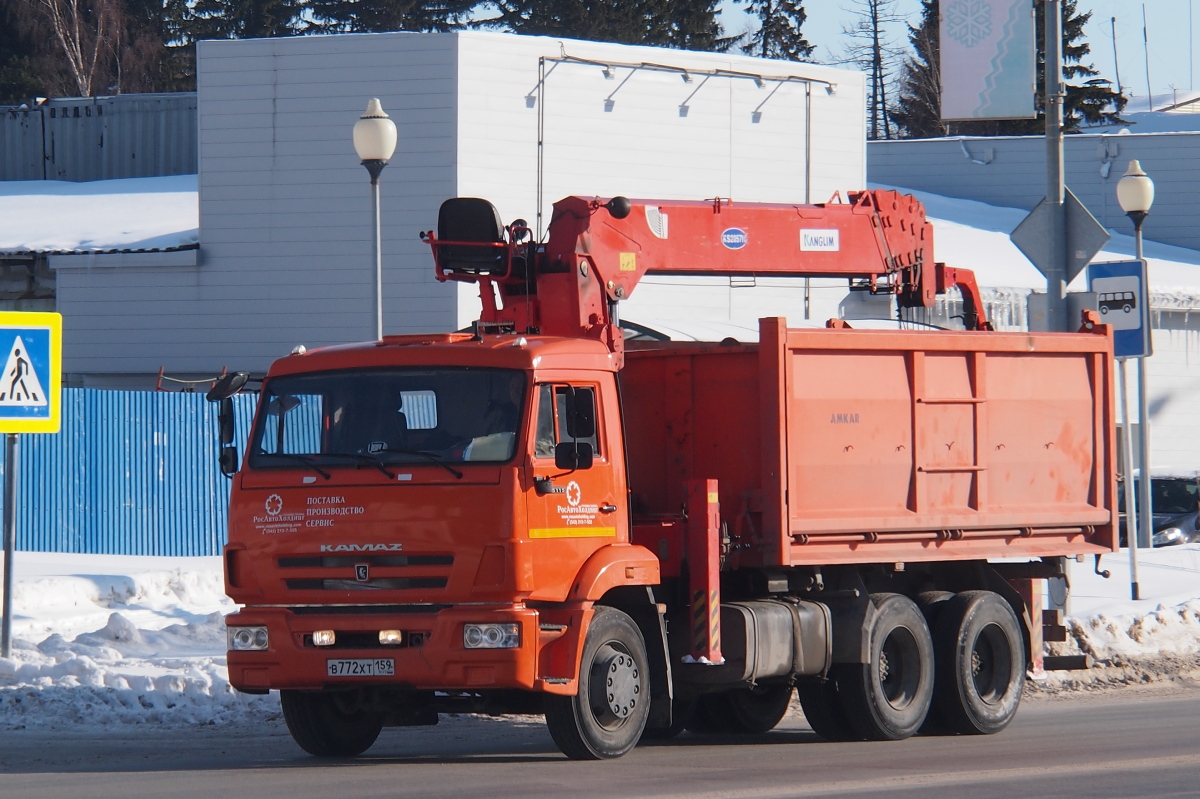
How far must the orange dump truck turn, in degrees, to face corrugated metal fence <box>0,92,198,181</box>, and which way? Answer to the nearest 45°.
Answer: approximately 90° to its right

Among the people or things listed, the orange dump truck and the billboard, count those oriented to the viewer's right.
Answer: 0

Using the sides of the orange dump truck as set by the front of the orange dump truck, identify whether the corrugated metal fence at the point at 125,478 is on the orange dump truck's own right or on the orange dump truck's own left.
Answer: on the orange dump truck's own right

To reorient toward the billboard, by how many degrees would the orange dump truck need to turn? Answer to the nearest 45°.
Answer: approximately 180°

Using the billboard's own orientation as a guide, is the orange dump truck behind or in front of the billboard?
in front

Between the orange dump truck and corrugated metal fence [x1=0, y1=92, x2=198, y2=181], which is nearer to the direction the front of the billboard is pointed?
the orange dump truck

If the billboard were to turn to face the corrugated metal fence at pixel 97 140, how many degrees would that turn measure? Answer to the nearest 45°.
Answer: approximately 135° to its right

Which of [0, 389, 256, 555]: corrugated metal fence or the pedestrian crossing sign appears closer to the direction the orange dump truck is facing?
the pedestrian crossing sign

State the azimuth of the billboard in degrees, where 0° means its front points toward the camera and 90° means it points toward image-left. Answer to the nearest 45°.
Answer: approximately 0°

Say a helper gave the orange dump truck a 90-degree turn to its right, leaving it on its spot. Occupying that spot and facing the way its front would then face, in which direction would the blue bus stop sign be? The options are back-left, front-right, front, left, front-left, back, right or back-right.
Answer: right

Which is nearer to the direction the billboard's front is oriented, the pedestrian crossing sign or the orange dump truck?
the orange dump truck
